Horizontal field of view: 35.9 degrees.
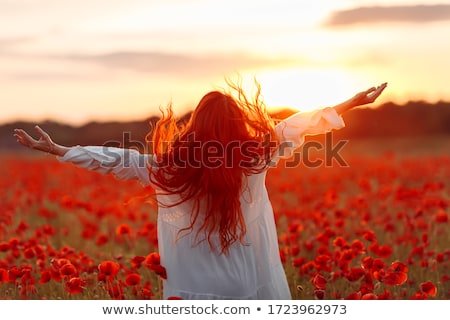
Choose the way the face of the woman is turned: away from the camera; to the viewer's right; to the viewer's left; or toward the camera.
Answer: away from the camera

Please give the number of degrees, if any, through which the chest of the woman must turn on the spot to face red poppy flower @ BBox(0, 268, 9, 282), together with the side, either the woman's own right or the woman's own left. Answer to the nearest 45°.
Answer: approximately 90° to the woman's own left

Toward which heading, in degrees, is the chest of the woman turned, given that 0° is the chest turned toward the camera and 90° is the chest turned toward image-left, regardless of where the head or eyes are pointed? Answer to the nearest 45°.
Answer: approximately 180°

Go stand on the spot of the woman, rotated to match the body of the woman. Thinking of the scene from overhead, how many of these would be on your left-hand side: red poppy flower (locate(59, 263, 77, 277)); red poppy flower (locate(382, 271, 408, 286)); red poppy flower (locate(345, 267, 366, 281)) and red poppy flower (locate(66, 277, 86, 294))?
2

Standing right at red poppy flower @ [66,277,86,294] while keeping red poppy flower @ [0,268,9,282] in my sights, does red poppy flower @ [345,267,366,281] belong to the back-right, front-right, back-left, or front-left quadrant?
back-right

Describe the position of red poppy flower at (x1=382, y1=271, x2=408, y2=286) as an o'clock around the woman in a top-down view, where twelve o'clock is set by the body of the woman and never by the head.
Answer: The red poppy flower is roughly at 3 o'clock from the woman.

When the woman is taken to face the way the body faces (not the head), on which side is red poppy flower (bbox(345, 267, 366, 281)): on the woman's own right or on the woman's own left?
on the woman's own right

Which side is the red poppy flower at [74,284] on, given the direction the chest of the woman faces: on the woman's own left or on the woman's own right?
on the woman's own left
